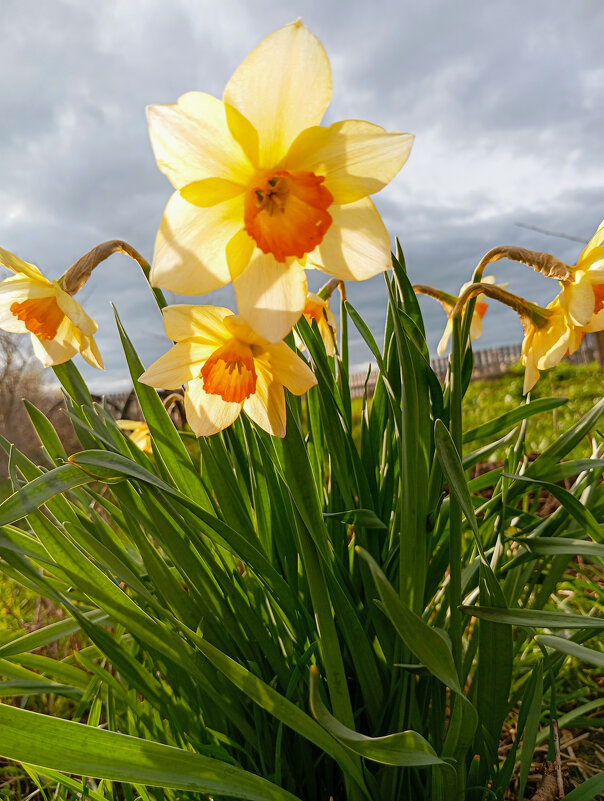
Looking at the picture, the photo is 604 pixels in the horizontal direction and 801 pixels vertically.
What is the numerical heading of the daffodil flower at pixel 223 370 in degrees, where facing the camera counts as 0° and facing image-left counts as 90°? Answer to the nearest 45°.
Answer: approximately 0°

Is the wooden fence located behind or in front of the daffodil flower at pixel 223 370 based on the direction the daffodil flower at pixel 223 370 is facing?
behind
